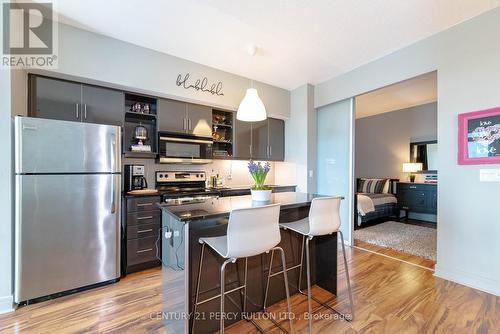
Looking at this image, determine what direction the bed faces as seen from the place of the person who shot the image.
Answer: facing the viewer and to the right of the viewer

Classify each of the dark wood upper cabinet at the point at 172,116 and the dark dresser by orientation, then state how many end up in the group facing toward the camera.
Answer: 2

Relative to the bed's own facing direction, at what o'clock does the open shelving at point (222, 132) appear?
The open shelving is roughly at 3 o'clock from the bed.

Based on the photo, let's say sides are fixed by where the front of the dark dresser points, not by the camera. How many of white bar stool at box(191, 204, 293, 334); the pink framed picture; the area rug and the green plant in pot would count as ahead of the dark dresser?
4

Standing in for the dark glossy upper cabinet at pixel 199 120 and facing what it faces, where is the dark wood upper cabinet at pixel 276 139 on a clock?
the dark wood upper cabinet at pixel 276 139 is roughly at 10 o'clock from the dark glossy upper cabinet at pixel 199 120.

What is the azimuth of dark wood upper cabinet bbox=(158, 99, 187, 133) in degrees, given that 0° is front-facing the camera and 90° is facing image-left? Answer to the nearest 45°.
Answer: approximately 0°

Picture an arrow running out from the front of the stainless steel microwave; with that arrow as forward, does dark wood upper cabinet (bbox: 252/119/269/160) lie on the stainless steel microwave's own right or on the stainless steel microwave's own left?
on the stainless steel microwave's own left

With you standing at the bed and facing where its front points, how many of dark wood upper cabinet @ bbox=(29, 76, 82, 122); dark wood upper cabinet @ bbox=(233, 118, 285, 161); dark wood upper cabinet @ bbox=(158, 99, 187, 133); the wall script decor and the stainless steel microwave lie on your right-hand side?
5

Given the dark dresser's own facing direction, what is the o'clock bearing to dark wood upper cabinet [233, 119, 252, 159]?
The dark wood upper cabinet is roughly at 1 o'clock from the dark dresser.

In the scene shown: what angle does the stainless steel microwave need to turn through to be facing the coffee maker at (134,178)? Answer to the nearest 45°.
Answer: approximately 135° to its right
